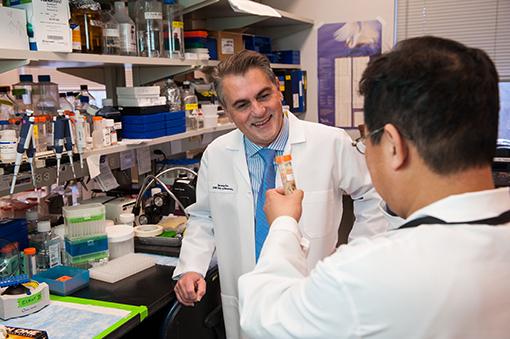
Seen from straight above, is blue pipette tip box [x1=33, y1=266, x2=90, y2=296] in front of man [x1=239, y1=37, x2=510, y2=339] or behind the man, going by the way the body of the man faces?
in front

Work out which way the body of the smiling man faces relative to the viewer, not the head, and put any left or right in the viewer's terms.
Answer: facing the viewer

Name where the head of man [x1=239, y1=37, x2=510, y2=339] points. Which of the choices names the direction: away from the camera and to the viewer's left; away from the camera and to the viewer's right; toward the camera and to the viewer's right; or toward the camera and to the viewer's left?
away from the camera and to the viewer's left

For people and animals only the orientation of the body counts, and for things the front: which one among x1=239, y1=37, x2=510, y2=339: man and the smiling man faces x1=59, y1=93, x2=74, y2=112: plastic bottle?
the man

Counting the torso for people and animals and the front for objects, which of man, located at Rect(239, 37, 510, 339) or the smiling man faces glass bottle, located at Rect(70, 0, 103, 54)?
the man

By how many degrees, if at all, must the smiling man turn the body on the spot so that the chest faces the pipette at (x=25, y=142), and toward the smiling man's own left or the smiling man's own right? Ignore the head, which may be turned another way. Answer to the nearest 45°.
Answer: approximately 90° to the smiling man's own right

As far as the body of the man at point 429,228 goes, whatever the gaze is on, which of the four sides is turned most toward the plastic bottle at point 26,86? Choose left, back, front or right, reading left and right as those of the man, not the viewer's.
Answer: front

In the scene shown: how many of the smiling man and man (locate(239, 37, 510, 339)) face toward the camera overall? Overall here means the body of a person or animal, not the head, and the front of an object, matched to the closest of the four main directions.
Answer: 1

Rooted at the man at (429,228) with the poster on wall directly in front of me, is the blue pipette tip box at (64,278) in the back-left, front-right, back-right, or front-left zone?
front-left

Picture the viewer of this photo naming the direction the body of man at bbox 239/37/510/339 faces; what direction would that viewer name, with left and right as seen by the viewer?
facing away from the viewer and to the left of the viewer

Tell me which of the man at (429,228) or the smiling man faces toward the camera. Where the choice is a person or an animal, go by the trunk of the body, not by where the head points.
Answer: the smiling man

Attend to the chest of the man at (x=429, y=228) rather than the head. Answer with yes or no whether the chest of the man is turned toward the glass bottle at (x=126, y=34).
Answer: yes

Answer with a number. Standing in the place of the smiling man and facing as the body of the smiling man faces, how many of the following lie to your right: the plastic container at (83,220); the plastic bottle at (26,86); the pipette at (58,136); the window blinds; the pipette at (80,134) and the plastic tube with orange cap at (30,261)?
5

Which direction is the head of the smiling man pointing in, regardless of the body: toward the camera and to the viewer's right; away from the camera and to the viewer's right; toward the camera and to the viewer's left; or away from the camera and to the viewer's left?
toward the camera and to the viewer's right

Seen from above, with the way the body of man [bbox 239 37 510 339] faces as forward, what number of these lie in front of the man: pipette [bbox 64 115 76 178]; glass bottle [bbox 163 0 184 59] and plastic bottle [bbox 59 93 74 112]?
3

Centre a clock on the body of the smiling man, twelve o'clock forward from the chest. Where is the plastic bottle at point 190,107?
The plastic bottle is roughly at 5 o'clock from the smiling man.

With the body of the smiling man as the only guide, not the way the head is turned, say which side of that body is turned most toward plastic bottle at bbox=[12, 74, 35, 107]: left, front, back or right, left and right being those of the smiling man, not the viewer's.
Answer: right

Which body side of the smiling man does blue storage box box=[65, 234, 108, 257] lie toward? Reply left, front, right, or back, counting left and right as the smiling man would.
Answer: right

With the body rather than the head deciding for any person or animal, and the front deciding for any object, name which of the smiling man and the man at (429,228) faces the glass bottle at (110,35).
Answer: the man

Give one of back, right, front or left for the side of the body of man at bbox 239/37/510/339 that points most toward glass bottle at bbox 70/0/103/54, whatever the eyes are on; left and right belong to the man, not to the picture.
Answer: front
